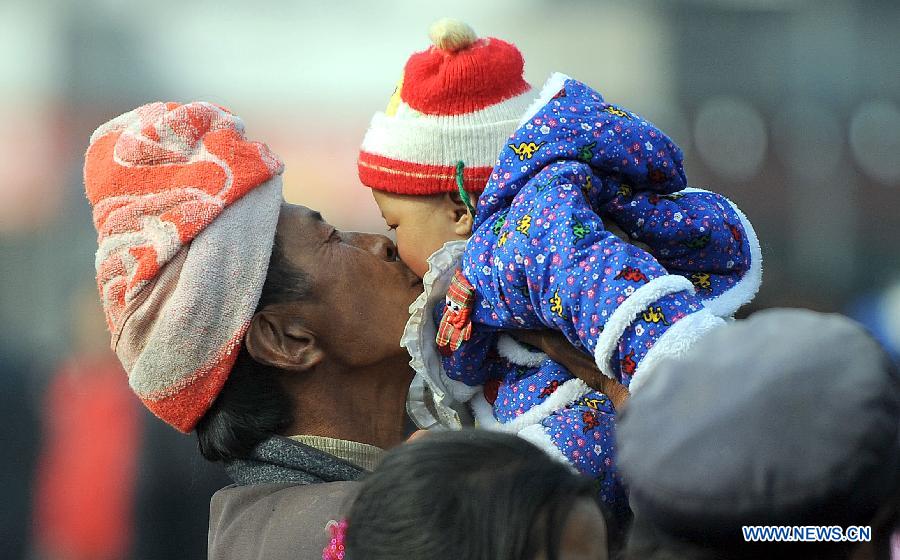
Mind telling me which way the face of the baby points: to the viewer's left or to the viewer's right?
to the viewer's left

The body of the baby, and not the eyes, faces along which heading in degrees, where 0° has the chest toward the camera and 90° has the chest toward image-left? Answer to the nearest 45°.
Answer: approximately 90°
